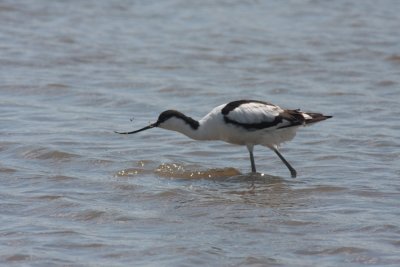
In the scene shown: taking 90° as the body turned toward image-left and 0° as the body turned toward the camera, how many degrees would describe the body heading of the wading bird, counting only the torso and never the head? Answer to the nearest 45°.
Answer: approximately 90°
